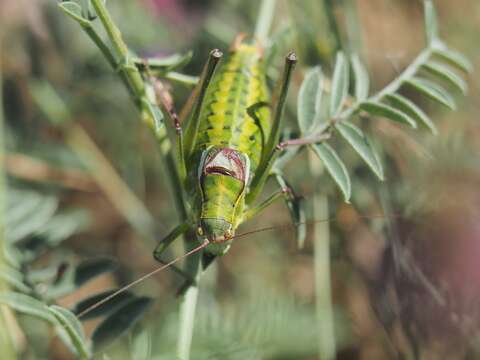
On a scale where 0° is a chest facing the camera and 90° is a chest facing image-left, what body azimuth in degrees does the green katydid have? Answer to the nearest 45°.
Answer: approximately 0°

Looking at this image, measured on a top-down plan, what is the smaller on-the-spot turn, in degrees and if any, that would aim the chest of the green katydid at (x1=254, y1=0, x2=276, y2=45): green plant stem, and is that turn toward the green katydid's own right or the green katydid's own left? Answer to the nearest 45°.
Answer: approximately 135° to the green katydid's own left
